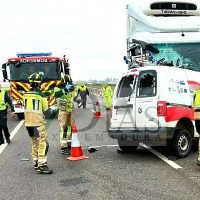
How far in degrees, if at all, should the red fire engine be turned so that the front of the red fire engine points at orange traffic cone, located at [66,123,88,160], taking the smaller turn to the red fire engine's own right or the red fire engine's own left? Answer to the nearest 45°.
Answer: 0° — it already faces it

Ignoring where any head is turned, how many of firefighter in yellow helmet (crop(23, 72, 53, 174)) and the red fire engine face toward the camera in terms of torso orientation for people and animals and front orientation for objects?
1

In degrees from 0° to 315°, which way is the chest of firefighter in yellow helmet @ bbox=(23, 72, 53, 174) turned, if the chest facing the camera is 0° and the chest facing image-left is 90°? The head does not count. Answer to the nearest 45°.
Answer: approximately 225°

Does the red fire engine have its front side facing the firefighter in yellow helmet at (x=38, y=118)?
yes
